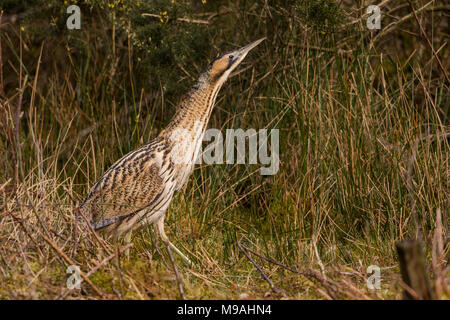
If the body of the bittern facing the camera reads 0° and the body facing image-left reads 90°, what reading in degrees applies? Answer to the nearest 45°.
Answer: approximately 270°
